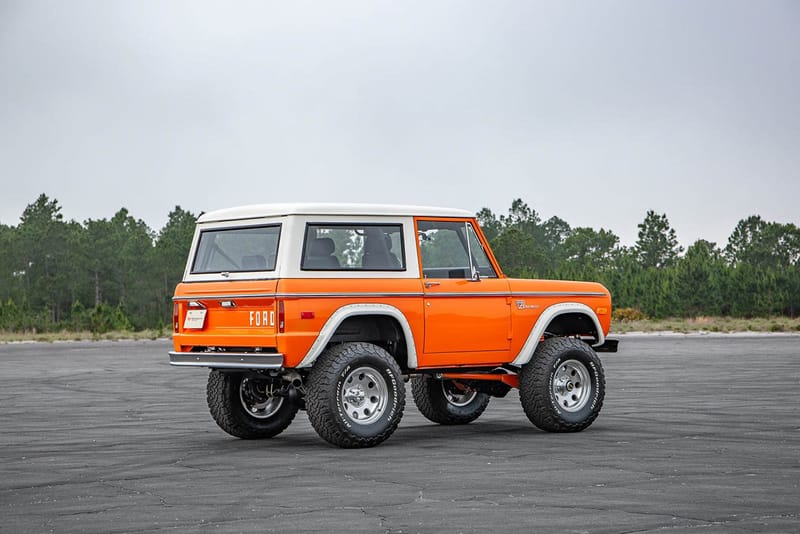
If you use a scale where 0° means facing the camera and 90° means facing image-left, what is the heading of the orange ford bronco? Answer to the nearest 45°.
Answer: approximately 225°
